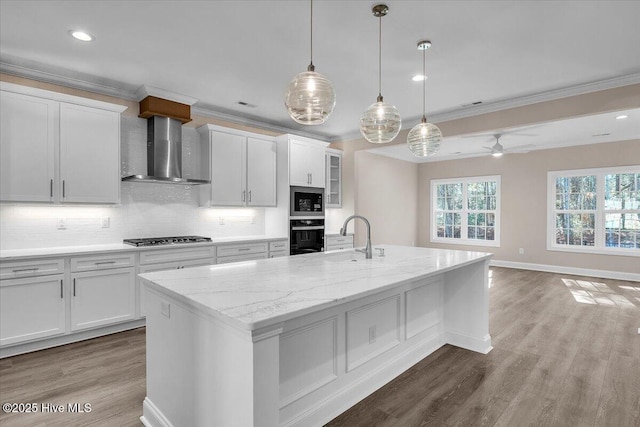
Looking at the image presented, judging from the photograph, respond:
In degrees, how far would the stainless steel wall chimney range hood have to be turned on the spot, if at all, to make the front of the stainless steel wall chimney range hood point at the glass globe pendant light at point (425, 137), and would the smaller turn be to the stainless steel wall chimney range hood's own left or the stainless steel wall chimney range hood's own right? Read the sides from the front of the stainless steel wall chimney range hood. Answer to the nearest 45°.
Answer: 0° — it already faces it

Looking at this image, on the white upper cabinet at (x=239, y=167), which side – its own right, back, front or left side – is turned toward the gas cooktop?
right

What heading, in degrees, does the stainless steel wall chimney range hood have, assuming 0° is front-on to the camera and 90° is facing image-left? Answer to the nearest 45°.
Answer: approximately 315°

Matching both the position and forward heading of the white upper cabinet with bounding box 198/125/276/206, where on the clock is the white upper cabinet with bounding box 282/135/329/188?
the white upper cabinet with bounding box 282/135/329/188 is roughly at 10 o'clock from the white upper cabinet with bounding box 198/125/276/206.

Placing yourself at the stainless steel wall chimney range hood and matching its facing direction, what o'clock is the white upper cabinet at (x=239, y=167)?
The white upper cabinet is roughly at 10 o'clock from the stainless steel wall chimney range hood.

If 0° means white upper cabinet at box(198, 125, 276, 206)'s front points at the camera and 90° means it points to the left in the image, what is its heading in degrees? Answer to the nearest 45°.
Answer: approximately 315°
